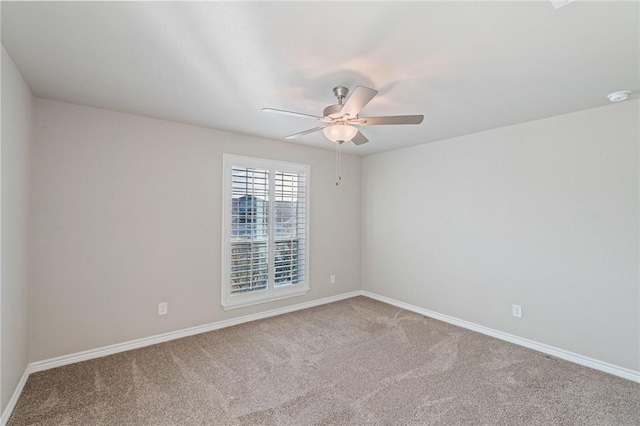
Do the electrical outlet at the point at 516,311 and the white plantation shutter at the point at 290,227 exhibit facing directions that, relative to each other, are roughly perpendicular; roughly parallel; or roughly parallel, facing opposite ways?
roughly perpendicular

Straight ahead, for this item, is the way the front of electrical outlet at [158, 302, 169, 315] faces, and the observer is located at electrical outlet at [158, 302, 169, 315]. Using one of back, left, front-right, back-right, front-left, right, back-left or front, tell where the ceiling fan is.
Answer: front-left

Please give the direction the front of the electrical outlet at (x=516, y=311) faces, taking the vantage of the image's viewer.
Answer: facing the viewer

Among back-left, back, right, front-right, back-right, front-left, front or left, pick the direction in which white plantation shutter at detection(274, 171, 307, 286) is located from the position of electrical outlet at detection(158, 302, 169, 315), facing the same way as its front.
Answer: left

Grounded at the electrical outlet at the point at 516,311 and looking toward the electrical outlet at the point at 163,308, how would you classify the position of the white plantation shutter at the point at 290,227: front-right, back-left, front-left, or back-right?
front-right

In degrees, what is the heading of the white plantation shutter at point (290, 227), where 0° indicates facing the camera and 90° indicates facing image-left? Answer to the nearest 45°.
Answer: approximately 315°

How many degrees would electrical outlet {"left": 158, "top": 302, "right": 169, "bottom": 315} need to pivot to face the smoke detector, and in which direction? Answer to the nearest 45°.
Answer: approximately 45° to its left

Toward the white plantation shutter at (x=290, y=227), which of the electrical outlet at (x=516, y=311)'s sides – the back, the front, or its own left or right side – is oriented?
right

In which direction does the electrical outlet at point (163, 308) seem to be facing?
toward the camera

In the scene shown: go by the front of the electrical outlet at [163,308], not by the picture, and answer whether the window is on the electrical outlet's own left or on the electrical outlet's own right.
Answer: on the electrical outlet's own left
